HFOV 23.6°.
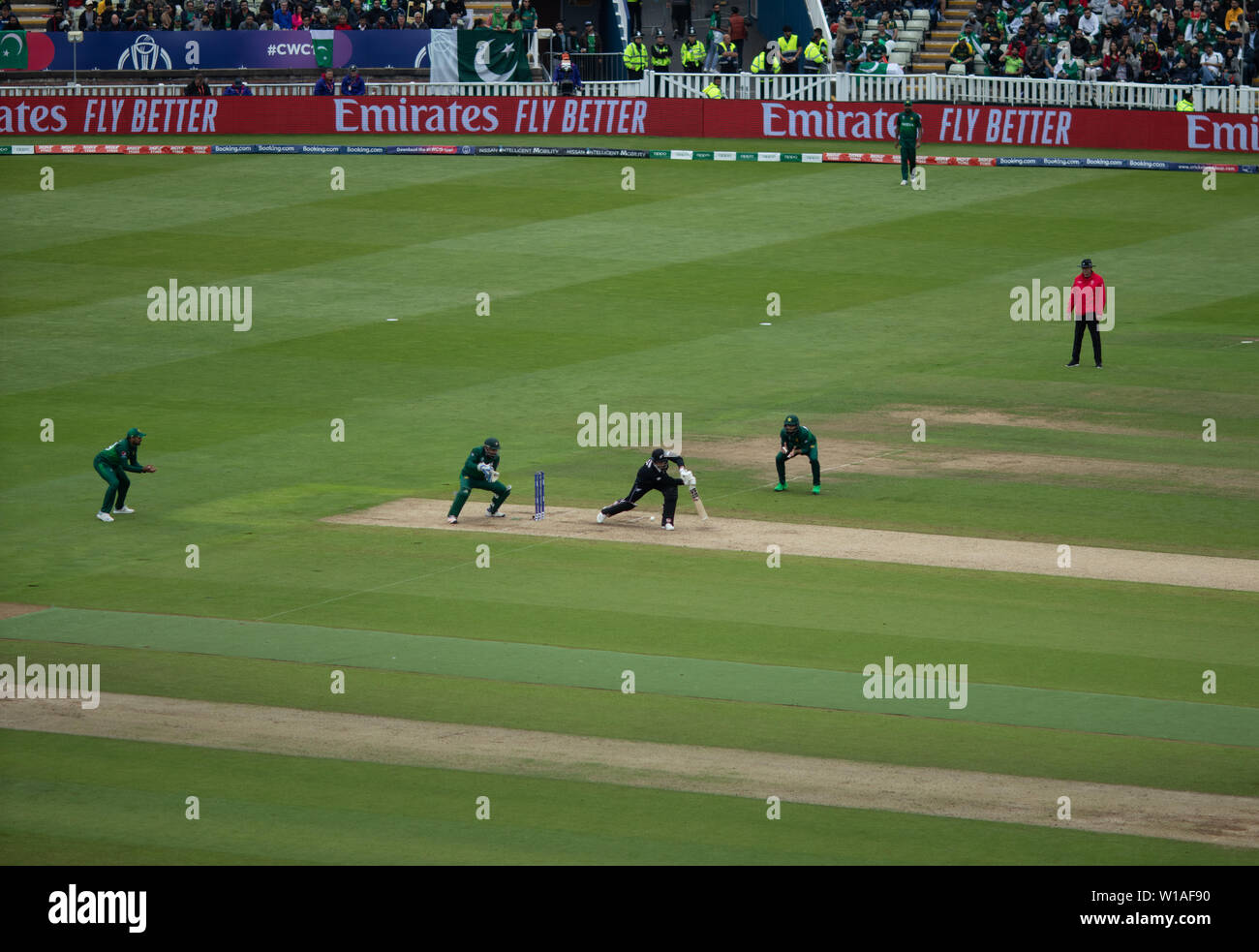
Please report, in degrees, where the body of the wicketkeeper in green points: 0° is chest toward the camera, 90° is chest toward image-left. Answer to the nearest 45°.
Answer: approximately 315°

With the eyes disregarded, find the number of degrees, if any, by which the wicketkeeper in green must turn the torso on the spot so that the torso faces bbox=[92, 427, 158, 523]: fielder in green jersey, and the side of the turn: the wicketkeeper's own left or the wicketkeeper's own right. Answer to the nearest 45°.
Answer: approximately 135° to the wicketkeeper's own right

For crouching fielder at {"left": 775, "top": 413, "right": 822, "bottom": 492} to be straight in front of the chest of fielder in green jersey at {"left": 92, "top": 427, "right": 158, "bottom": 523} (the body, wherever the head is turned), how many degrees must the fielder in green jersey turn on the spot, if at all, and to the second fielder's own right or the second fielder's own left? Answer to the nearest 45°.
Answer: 0° — they already face them

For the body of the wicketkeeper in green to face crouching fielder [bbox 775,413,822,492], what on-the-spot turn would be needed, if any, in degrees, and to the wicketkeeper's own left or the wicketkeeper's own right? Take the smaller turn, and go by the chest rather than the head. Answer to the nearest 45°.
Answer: approximately 45° to the wicketkeeper's own left

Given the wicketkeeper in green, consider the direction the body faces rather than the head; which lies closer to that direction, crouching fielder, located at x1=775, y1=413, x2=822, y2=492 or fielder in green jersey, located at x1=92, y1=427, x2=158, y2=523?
the crouching fielder

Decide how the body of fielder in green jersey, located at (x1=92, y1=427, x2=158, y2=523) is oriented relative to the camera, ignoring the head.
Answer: to the viewer's right

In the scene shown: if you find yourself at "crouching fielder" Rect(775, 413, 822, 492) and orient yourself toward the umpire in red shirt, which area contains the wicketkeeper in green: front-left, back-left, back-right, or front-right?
back-left
